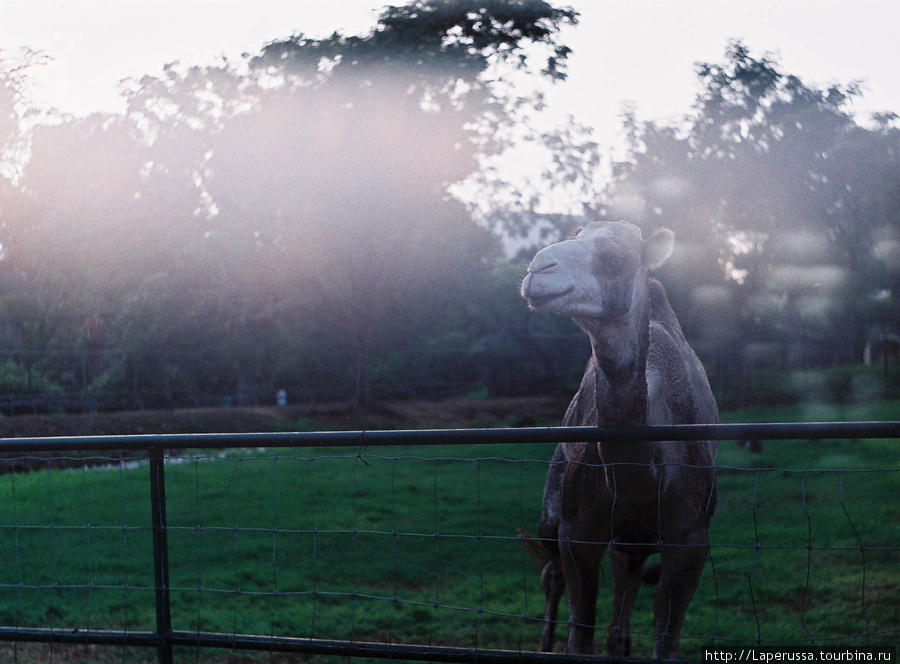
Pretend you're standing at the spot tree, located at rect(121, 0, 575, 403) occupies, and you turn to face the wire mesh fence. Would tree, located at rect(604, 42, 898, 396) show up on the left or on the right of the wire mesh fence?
left

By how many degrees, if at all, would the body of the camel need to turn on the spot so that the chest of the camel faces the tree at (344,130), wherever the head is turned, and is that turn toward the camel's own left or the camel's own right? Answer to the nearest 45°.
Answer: approximately 180°

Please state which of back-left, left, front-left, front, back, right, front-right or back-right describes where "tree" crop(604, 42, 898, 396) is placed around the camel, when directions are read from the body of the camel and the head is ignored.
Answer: back

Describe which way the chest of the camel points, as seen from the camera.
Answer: toward the camera
